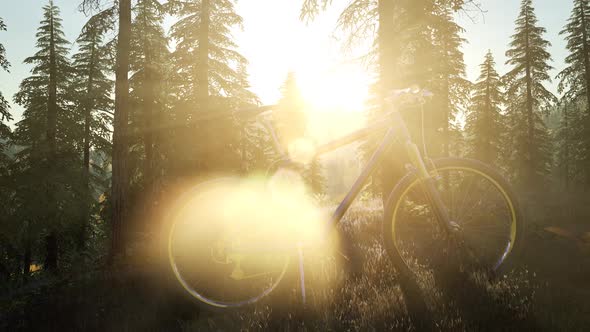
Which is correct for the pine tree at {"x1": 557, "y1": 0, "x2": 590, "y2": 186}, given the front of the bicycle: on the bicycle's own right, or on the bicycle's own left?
on the bicycle's own left

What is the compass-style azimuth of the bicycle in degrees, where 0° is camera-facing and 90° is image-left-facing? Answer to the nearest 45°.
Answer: approximately 270°

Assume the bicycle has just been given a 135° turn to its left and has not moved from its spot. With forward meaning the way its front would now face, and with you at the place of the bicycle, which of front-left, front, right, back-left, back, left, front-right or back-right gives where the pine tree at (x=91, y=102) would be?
front

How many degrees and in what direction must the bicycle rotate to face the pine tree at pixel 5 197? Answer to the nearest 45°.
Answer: approximately 135° to its left

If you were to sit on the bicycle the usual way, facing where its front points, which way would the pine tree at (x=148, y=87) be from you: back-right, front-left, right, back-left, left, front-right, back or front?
back-left

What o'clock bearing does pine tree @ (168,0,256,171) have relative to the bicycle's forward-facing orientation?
The pine tree is roughly at 8 o'clock from the bicycle.

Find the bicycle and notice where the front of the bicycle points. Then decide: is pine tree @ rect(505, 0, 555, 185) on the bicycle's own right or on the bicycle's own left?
on the bicycle's own left

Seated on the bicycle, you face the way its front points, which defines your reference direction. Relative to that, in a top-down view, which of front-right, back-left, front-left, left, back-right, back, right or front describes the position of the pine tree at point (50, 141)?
back-left
